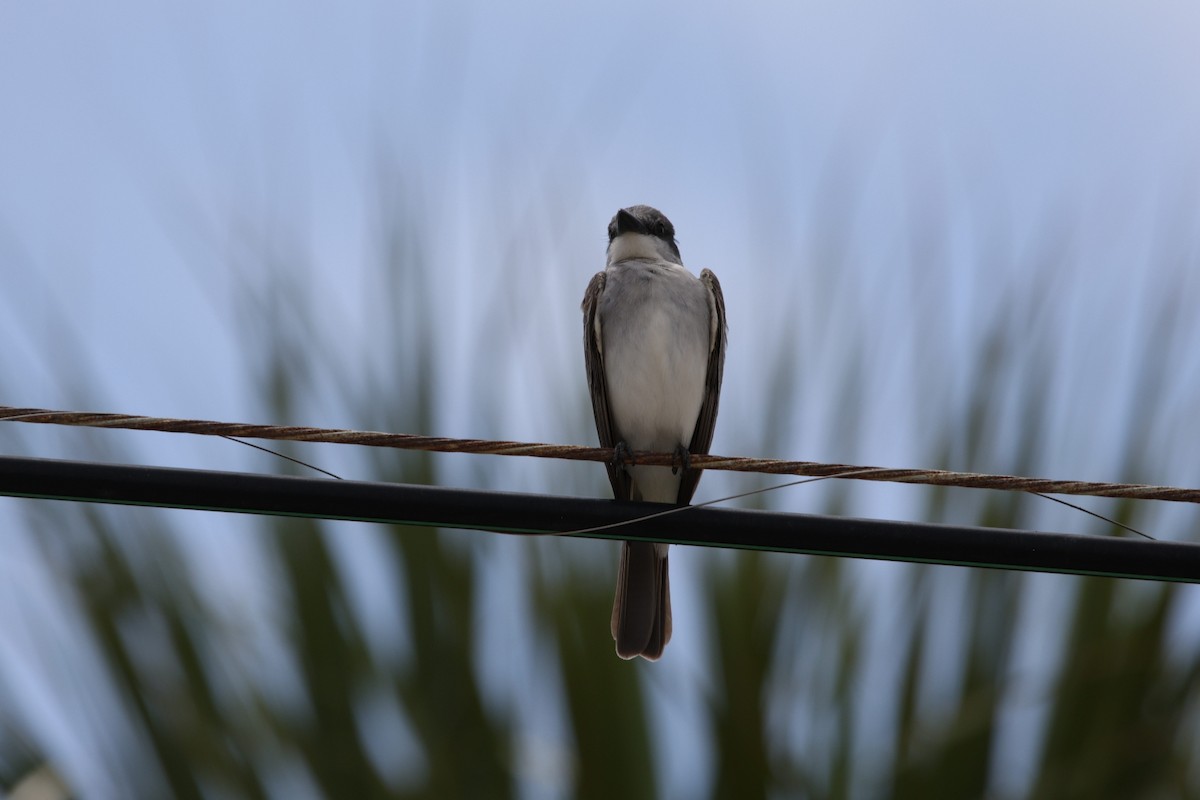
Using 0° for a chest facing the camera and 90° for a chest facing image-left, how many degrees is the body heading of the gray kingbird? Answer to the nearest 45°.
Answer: approximately 0°
